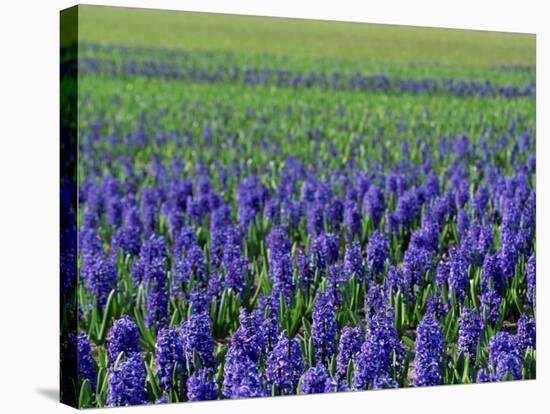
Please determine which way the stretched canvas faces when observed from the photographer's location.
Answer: facing the viewer and to the right of the viewer
